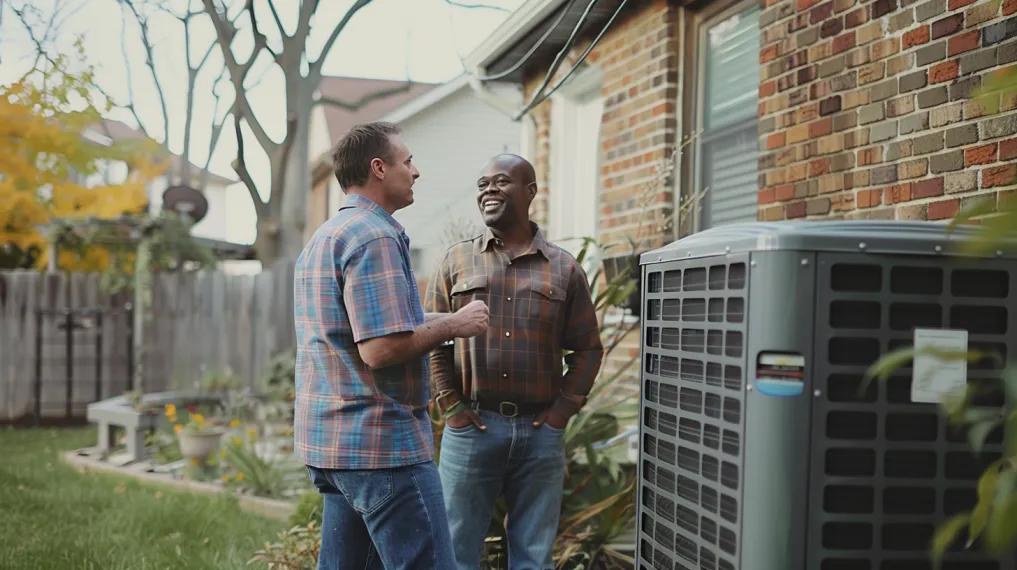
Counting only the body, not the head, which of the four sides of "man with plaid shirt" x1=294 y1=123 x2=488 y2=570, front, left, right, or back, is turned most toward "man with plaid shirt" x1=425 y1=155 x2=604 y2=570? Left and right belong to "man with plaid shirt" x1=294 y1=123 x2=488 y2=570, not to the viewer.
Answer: front

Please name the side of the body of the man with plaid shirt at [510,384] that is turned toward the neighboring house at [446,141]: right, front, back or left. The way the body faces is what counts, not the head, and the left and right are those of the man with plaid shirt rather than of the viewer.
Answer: back

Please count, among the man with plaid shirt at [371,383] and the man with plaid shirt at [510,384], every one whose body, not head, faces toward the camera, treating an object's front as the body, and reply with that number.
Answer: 1

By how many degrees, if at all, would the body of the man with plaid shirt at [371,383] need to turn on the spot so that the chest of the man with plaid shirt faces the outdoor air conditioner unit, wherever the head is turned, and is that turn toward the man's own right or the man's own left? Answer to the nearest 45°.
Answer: approximately 90° to the man's own right

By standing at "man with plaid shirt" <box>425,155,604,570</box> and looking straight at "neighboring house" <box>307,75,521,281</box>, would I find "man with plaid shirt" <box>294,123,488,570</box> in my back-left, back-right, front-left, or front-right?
back-left

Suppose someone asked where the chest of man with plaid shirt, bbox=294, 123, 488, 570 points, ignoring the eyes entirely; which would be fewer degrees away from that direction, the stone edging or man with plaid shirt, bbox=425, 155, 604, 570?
the man with plaid shirt

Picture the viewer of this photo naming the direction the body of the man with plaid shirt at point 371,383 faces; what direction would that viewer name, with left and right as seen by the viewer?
facing away from the viewer and to the right of the viewer

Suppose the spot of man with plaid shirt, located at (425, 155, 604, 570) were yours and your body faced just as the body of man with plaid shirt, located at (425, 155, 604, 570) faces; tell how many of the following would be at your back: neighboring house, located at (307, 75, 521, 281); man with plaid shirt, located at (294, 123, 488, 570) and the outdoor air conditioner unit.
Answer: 1

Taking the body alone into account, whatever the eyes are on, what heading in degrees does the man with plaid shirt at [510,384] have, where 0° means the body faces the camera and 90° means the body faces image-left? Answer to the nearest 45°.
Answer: approximately 0°

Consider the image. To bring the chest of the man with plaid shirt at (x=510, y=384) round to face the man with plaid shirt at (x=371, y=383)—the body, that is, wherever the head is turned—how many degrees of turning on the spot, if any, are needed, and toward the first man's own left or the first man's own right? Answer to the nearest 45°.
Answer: approximately 45° to the first man's own right

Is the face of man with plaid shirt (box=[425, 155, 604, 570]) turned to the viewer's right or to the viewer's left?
to the viewer's left

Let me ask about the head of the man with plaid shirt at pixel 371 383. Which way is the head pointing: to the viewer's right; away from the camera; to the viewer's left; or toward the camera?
to the viewer's right
